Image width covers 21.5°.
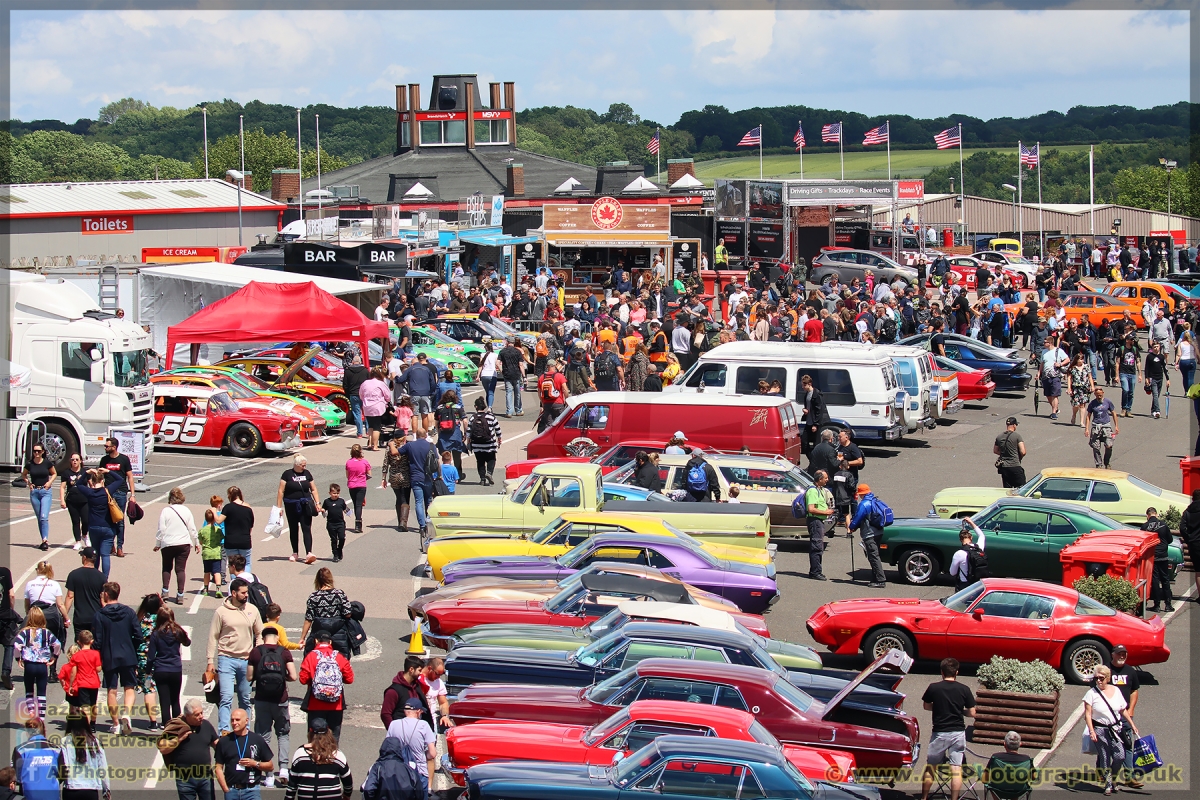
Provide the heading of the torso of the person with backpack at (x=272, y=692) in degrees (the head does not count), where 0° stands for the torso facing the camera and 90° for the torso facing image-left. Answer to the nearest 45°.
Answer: approximately 180°

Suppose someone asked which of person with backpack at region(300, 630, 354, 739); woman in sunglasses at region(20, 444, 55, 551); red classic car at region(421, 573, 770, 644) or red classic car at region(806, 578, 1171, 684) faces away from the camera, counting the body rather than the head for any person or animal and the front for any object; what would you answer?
the person with backpack

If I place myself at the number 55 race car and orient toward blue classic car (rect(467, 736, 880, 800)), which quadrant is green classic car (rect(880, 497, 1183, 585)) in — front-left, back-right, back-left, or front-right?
front-left

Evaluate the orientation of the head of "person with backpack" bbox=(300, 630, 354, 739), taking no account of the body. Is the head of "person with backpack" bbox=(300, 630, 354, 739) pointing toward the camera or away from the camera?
away from the camera

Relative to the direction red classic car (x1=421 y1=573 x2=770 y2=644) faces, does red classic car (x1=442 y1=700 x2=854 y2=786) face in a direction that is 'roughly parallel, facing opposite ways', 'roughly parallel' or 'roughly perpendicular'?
roughly parallel

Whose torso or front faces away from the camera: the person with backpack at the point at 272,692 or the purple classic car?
the person with backpack

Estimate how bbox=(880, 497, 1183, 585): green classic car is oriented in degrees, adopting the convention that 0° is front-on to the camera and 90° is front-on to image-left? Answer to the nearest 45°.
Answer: approximately 90°

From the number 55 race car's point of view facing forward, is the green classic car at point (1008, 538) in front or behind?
in front

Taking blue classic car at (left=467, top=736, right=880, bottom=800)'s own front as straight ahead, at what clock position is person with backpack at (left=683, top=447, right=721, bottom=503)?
The person with backpack is roughly at 3 o'clock from the blue classic car.

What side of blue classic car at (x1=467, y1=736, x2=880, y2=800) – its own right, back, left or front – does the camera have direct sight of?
left

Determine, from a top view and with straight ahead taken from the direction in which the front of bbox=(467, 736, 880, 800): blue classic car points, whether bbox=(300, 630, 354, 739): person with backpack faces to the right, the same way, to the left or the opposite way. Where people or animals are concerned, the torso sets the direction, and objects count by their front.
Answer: to the right
